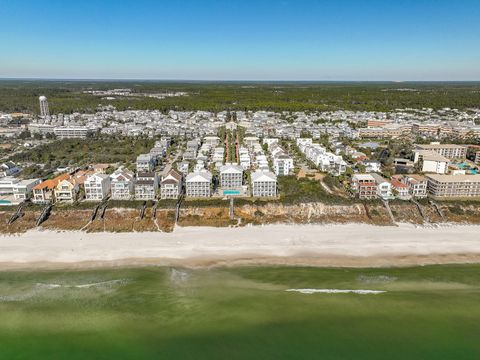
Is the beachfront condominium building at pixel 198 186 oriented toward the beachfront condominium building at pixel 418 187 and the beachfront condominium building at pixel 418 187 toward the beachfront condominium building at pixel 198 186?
no

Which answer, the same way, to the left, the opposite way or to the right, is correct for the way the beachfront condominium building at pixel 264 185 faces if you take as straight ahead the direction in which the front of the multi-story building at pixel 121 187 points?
the same way

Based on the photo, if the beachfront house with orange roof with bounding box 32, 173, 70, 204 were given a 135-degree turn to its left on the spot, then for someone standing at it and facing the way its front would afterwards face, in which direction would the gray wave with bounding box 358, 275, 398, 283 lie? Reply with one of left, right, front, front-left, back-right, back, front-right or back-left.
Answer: right

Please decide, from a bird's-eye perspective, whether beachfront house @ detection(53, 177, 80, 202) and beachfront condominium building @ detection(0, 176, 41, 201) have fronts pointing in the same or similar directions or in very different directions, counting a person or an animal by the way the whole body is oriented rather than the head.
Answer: same or similar directions

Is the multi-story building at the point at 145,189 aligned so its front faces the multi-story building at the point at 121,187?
no

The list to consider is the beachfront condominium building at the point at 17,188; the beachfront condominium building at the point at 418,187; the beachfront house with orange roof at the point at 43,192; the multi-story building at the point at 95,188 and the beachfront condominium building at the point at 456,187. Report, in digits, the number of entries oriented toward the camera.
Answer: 5

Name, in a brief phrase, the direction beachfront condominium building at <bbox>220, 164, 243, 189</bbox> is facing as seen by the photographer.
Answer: facing the viewer

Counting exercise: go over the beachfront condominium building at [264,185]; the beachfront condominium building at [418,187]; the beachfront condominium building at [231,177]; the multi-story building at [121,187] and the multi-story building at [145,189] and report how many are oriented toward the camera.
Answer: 5

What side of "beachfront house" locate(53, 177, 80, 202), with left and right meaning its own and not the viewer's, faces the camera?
front

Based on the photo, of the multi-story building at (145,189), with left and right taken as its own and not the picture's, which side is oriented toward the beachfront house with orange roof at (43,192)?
right

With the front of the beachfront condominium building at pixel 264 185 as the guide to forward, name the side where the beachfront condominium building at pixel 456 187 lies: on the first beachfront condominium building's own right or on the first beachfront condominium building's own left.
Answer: on the first beachfront condominium building's own left

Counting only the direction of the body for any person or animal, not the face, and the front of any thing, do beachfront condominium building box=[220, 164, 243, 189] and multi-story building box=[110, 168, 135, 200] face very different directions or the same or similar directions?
same or similar directions

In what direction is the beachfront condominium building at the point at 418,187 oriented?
toward the camera

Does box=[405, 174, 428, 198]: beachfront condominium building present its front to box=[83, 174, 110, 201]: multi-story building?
no

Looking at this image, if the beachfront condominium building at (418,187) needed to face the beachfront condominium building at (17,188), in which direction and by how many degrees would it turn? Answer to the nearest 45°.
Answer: approximately 45° to its right

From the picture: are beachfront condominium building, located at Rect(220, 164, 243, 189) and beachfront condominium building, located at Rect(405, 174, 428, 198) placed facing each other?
no

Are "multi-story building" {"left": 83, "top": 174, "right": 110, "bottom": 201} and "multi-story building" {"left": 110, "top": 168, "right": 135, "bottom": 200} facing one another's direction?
no

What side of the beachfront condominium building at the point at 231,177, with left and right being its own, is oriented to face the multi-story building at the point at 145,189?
right

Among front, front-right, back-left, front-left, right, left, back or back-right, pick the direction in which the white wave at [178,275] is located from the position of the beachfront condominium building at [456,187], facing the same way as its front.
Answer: front-right

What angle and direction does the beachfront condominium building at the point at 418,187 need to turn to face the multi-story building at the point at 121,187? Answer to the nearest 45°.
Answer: approximately 45° to its right
